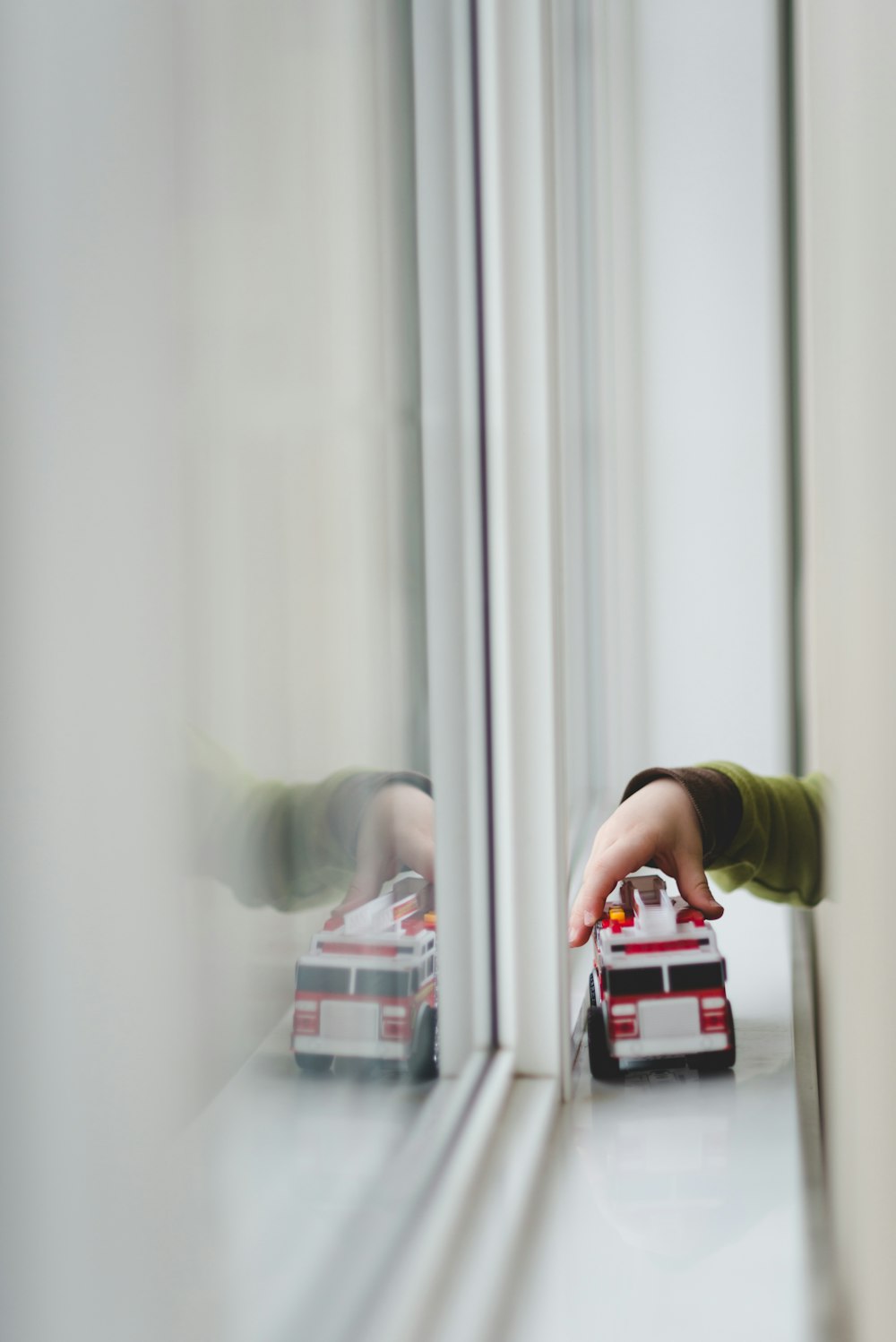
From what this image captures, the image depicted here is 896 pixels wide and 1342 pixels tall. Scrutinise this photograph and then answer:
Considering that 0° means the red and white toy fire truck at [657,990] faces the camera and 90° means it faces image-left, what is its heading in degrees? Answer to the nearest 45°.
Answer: approximately 0°
